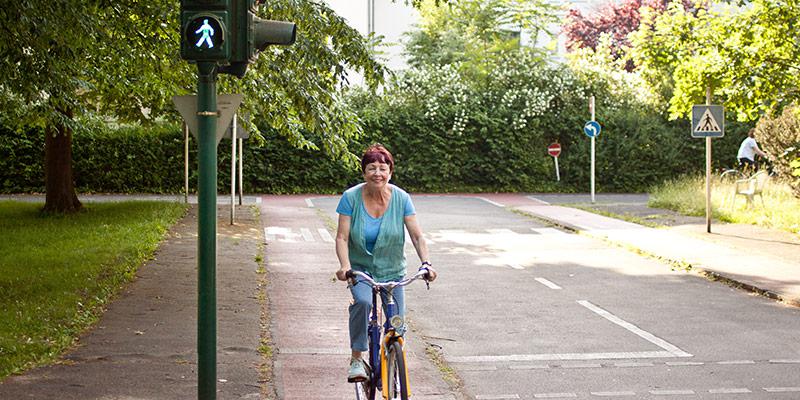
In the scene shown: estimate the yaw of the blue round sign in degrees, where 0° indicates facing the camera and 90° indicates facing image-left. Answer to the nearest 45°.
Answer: approximately 0°

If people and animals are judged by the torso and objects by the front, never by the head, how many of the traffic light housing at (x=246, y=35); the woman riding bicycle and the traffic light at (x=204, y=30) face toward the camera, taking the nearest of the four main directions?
2

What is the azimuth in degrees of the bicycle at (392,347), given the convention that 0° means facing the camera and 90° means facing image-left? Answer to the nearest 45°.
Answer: approximately 0°

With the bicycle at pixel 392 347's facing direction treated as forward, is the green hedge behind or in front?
behind

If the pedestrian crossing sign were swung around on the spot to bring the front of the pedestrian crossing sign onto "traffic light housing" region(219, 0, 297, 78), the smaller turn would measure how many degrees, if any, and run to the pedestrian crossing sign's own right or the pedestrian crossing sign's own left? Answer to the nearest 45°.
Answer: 0° — it already faces it

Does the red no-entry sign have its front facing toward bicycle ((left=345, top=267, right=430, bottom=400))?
yes

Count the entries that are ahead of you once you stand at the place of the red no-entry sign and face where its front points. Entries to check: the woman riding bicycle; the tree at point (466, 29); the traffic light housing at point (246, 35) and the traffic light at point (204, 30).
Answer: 3
